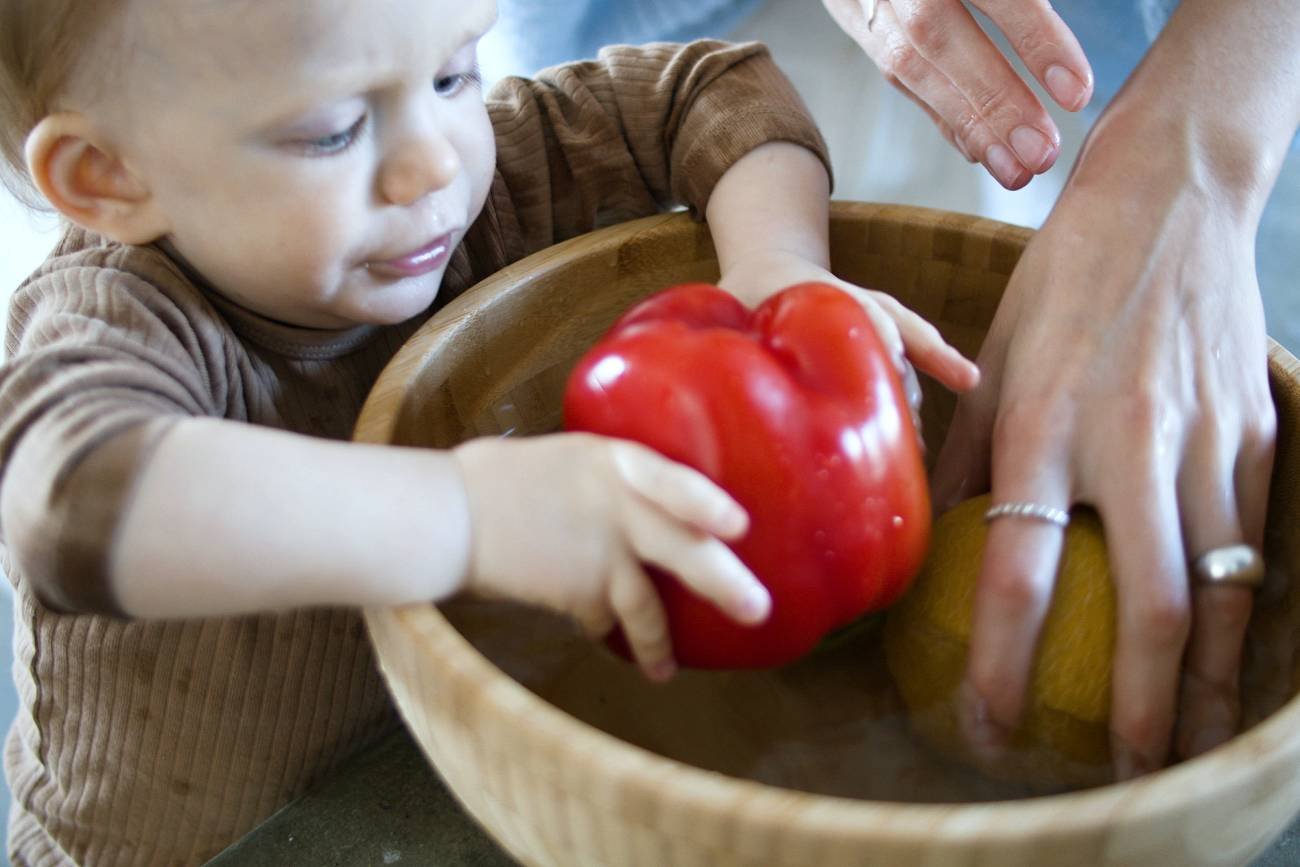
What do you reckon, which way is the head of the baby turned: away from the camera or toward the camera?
toward the camera

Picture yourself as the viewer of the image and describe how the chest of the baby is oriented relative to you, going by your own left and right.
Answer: facing the viewer and to the right of the viewer
